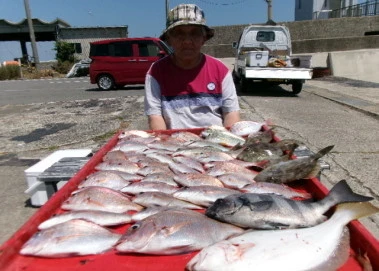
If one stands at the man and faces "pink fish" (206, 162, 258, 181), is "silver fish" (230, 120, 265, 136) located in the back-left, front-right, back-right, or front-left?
front-left

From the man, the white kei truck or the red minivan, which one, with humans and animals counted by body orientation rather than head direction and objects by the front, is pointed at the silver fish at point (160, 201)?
the man

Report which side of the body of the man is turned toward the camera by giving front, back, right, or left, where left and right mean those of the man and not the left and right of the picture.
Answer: front

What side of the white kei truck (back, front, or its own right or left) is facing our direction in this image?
back

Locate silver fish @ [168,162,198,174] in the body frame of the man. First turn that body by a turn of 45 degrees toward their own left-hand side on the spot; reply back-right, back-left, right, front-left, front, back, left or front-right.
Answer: front-right

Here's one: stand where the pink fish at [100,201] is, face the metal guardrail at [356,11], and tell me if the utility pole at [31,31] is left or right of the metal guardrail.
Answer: left

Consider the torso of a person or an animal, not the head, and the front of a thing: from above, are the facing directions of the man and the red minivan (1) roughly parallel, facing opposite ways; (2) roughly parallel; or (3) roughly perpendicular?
roughly perpendicular

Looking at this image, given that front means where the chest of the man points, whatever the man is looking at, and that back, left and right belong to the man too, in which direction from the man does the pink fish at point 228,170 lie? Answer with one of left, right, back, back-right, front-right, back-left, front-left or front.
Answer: front

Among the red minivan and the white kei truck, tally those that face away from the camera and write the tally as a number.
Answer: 1

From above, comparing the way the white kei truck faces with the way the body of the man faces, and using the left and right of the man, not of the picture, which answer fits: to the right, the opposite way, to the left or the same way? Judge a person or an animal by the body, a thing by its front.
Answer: the opposite way

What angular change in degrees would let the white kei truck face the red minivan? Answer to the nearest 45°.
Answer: approximately 90° to its left
